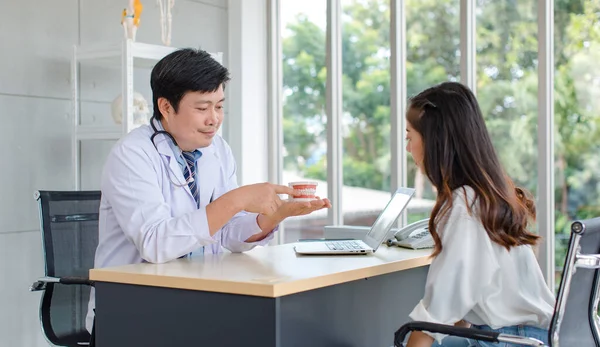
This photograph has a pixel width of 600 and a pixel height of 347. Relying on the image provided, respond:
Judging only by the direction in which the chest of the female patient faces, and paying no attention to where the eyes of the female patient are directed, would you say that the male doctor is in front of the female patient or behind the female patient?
in front

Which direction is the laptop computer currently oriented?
to the viewer's left

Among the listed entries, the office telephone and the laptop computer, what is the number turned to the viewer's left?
2

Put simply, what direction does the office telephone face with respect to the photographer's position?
facing to the left of the viewer

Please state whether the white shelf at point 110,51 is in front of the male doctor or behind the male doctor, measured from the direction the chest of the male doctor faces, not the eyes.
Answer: behind

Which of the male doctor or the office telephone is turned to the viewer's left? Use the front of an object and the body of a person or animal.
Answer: the office telephone

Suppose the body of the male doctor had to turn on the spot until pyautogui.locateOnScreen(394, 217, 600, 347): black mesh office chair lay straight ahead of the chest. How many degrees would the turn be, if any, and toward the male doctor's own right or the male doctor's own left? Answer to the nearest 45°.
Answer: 0° — they already face it

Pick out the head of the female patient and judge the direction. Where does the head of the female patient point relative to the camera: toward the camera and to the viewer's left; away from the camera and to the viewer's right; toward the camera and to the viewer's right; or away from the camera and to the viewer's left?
away from the camera and to the viewer's left

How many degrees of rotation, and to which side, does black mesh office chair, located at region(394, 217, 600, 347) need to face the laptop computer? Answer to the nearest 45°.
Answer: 0° — it already faces it

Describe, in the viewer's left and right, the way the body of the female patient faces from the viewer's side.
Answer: facing away from the viewer and to the left of the viewer

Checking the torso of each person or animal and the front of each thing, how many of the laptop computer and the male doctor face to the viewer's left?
1

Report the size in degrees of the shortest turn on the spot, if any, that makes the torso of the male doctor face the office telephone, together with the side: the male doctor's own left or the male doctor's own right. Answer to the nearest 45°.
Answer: approximately 45° to the male doctor's own left

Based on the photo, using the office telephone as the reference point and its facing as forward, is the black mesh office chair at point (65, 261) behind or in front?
in front

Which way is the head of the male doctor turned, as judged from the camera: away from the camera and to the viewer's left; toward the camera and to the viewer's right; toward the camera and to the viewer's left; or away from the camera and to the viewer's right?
toward the camera and to the viewer's right
